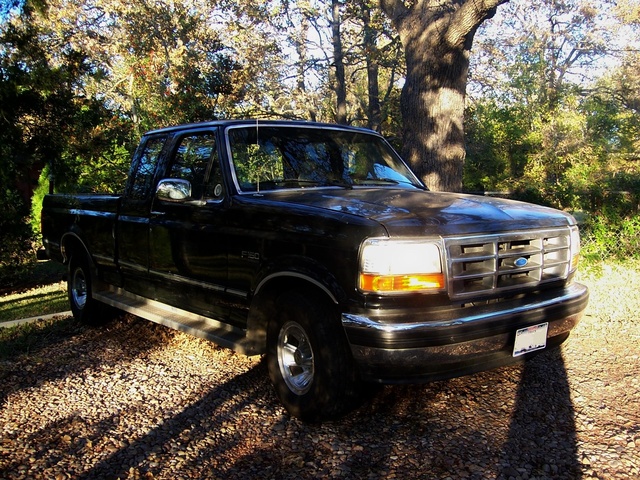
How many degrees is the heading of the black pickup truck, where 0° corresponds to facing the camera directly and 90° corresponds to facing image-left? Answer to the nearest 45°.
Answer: approximately 315°

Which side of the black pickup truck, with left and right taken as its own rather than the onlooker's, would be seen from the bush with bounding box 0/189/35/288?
back
